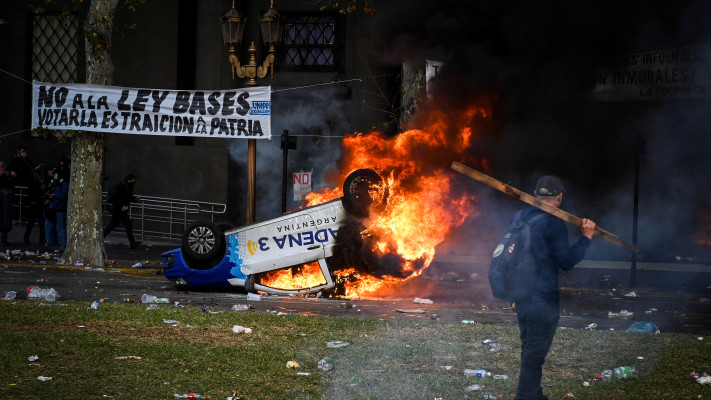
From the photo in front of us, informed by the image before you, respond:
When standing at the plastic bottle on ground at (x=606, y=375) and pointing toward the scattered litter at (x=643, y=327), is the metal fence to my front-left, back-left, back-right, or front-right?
front-left

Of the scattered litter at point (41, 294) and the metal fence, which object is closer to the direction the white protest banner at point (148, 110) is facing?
the scattered litter

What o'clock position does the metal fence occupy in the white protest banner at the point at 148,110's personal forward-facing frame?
The metal fence is roughly at 6 o'clock from the white protest banner.

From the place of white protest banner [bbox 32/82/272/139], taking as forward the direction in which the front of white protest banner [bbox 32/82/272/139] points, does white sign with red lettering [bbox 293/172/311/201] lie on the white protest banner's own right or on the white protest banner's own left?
on the white protest banner's own left

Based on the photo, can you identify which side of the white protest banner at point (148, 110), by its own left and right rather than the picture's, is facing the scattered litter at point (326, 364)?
front

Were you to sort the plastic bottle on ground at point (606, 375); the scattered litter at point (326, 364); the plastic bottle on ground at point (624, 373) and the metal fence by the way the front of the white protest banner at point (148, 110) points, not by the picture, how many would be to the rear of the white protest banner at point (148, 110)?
1

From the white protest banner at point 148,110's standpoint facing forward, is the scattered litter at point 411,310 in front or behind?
in front

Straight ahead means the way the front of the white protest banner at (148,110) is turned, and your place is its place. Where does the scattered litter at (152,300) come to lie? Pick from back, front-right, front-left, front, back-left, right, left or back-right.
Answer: front

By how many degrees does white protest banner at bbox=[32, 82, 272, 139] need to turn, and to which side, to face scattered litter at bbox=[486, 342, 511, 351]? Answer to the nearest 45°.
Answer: approximately 45° to its left

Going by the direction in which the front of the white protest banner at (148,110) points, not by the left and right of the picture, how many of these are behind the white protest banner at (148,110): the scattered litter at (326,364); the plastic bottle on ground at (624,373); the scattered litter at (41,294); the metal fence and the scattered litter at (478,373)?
1

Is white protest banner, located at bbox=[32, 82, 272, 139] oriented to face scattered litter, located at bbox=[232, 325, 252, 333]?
yes

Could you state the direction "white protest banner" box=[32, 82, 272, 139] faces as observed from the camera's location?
facing the viewer

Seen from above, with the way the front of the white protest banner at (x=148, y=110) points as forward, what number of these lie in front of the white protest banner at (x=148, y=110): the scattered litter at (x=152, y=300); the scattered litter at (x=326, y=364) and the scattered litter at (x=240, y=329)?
3

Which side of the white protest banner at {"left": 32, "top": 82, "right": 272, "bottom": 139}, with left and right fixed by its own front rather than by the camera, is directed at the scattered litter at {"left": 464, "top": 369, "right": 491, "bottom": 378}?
front

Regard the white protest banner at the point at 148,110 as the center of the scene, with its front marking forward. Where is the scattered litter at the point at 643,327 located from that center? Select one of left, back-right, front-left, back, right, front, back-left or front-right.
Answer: front-left

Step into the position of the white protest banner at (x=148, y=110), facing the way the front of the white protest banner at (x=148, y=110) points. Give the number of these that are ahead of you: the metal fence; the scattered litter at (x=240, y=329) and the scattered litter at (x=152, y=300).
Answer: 2
